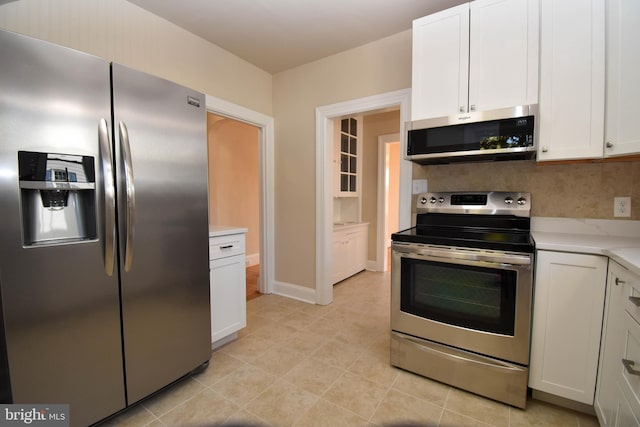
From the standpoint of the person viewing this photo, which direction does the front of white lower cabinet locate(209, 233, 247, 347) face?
facing the viewer and to the right of the viewer

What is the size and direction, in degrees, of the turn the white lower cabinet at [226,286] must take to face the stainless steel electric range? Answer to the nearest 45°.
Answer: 0° — it already faces it

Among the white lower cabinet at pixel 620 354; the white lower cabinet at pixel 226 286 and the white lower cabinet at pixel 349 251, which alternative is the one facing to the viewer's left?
the white lower cabinet at pixel 620 354

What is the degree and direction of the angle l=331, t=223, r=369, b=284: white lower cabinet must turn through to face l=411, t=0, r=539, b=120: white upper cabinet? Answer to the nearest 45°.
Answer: approximately 45° to its right

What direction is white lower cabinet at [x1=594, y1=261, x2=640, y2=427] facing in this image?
to the viewer's left

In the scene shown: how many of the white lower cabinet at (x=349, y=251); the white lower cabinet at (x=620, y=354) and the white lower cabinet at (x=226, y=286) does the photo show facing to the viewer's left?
1

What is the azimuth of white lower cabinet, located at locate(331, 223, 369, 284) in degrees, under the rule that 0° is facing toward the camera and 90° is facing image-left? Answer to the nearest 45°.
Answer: approximately 315°

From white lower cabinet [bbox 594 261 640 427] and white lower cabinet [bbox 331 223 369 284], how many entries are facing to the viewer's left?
1

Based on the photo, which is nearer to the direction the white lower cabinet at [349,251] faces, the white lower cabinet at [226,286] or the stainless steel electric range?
the stainless steel electric range

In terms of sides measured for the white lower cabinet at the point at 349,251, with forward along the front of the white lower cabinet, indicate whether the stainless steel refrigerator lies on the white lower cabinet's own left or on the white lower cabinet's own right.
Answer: on the white lower cabinet's own right
